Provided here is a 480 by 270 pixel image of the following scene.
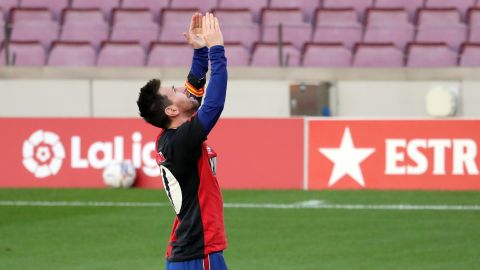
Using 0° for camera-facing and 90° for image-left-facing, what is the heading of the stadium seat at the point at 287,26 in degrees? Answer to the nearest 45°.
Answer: approximately 0°

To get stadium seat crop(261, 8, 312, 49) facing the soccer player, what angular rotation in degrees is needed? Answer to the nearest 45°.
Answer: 0° — it already faces them

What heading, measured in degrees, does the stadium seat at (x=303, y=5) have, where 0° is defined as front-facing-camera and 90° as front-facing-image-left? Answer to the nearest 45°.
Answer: approximately 0°

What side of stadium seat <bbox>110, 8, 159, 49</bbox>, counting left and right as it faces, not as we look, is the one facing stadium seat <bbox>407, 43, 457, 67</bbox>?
left

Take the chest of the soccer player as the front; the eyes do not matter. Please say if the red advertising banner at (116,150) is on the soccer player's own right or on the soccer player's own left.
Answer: on the soccer player's own left

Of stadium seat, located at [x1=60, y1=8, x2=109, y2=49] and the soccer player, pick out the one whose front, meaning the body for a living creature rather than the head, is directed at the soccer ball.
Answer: the stadium seat
